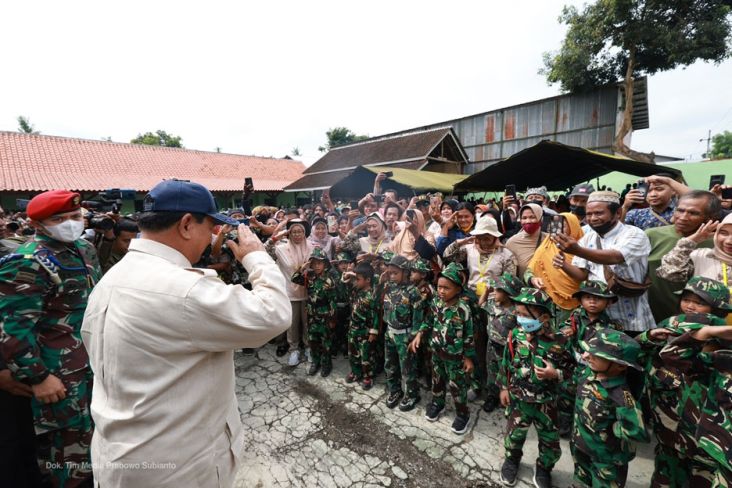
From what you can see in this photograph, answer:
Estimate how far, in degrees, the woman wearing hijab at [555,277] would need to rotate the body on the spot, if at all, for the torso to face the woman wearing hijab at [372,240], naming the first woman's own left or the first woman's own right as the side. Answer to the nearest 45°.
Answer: approximately 45° to the first woman's own right

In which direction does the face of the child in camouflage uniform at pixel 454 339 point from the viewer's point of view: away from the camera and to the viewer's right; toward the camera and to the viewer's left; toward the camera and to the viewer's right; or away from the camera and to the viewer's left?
toward the camera and to the viewer's left

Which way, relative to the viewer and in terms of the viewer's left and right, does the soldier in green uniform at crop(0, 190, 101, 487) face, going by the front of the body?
facing the viewer and to the right of the viewer

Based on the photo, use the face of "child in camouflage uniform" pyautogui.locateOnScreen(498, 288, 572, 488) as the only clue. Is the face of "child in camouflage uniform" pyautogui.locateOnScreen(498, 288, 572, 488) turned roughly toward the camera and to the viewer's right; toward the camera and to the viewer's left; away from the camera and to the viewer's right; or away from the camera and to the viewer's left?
toward the camera and to the viewer's left

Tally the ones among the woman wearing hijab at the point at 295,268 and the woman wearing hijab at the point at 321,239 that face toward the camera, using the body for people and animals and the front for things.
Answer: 2

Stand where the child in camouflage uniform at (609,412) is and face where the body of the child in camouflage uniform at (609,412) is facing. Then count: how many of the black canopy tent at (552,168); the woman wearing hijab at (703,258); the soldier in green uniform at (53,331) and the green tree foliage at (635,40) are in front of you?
1

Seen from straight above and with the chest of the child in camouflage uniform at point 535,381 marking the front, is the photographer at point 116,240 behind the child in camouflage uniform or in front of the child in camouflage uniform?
in front

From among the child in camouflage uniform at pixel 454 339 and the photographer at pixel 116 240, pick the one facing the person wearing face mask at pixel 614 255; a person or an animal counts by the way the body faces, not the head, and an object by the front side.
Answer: the photographer

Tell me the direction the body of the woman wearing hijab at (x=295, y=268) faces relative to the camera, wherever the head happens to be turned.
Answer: toward the camera

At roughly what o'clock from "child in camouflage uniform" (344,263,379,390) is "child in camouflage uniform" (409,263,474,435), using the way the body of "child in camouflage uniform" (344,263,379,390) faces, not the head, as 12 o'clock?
"child in camouflage uniform" (409,263,474,435) is roughly at 9 o'clock from "child in camouflage uniform" (344,263,379,390).

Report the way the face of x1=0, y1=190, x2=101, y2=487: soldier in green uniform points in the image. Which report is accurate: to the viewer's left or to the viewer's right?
to the viewer's right

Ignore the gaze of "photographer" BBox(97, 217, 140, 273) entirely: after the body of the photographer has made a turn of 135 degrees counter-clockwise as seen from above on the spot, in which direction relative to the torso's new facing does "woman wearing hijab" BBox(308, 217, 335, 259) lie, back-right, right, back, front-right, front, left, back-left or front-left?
right

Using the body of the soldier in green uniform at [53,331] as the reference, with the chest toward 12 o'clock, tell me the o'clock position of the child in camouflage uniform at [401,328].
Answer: The child in camouflage uniform is roughly at 11 o'clock from the soldier in green uniform.
